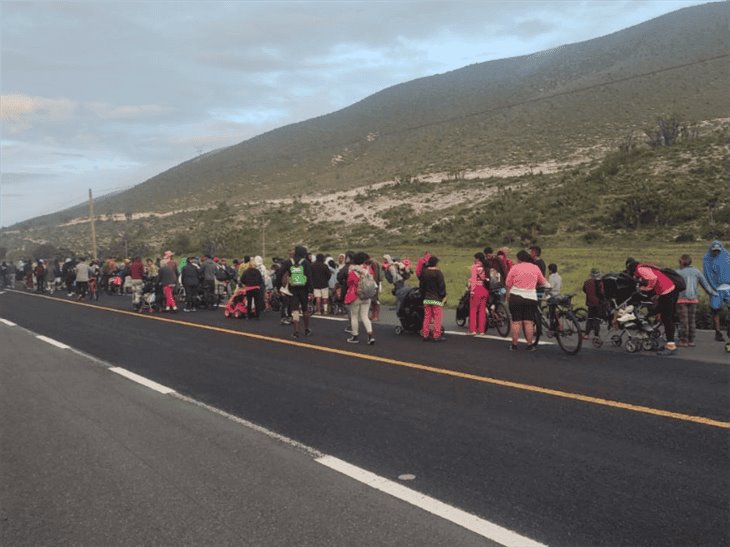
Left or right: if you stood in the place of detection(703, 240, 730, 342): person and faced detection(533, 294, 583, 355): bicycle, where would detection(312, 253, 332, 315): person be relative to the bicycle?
right

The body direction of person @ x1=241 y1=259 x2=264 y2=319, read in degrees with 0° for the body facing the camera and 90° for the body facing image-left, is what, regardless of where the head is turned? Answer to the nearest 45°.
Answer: approximately 180°

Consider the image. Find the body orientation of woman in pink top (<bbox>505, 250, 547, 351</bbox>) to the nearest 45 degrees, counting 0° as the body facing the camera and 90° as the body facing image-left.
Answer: approximately 180°

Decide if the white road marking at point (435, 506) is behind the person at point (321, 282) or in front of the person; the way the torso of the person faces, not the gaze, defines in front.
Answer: behind

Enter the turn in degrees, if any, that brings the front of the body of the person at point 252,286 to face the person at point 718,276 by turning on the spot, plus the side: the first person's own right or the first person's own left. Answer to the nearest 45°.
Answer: approximately 135° to the first person's own right

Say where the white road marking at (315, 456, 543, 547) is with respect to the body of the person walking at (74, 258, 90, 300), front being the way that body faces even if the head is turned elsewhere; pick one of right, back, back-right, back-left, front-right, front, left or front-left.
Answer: back

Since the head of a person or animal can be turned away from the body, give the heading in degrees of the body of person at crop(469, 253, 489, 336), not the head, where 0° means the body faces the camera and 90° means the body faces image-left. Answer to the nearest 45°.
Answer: approximately 135°

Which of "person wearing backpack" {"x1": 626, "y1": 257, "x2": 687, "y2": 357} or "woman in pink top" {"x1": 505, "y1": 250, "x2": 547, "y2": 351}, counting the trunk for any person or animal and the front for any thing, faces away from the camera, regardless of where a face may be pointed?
the woman in pink top

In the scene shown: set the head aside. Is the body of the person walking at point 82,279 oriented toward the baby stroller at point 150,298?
no

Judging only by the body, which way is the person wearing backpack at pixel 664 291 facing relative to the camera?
to the viewer's left

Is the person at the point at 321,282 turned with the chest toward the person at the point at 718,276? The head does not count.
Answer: no
